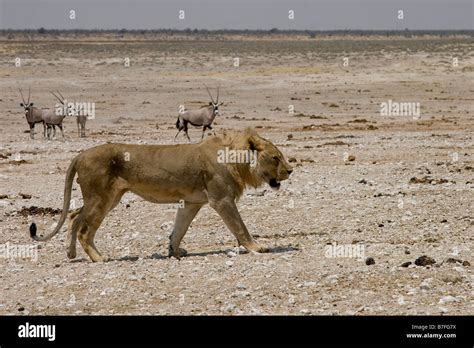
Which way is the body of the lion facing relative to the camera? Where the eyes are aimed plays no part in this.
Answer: to the viewer's right

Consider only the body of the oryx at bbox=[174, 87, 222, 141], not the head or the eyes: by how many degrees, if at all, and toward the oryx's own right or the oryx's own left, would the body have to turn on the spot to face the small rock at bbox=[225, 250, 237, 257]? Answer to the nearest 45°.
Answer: approximately 90° to the oryx's own right

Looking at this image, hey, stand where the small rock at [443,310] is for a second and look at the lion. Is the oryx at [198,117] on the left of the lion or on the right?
right

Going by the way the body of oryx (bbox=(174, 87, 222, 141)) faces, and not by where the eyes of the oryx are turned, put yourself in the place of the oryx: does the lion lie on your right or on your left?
on your right

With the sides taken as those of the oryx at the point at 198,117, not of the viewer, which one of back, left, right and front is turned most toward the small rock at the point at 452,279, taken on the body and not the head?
right

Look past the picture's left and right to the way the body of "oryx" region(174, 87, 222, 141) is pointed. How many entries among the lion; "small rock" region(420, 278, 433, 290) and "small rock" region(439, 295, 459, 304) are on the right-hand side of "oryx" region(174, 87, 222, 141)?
3

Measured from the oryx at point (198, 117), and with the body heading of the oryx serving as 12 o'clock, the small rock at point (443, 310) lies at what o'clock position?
The small rock is roughly at 3 o'clock from the oryx.

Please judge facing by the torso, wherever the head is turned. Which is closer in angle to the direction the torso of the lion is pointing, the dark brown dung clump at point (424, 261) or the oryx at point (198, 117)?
the dark brown dung clump

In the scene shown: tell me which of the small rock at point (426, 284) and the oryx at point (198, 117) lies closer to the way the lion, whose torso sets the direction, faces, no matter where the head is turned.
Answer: the small rock

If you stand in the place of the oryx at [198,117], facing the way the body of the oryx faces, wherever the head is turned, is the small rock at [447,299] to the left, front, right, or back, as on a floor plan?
right

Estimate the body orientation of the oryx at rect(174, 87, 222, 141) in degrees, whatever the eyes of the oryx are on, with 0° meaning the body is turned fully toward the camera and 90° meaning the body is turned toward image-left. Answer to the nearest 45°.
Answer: approximately 270°

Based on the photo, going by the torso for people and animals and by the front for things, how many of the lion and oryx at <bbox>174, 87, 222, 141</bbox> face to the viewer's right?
2

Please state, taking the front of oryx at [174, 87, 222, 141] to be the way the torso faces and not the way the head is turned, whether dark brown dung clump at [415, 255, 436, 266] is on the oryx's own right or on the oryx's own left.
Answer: on the oryx's own right
